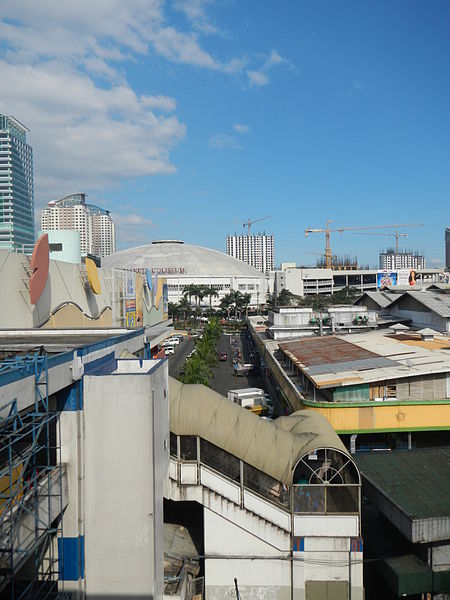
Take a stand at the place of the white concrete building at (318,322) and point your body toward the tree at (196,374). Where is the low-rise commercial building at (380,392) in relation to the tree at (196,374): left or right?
left

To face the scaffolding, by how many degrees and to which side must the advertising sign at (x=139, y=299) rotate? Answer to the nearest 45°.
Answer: approximately 45° to its right

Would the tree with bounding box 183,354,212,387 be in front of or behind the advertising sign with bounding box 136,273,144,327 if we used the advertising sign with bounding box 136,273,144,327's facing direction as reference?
in front

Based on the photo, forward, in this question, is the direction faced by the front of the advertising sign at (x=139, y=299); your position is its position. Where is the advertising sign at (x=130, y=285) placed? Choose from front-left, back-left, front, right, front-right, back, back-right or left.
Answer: front-right

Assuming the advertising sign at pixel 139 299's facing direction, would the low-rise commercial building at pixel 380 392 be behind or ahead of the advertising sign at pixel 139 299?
ahead

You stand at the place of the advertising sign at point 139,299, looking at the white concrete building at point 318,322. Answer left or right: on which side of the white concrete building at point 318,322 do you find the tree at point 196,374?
right

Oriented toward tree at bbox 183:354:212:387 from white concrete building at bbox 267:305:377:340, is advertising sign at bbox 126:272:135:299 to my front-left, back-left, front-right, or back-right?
front-right

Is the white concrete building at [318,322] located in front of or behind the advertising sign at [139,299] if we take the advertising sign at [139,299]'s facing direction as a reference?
in front

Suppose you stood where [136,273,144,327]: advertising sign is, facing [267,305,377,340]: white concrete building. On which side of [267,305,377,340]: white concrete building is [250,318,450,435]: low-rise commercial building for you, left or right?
right

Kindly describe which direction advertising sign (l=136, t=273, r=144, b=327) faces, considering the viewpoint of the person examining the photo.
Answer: facing the viewer and to the right of the viewer
